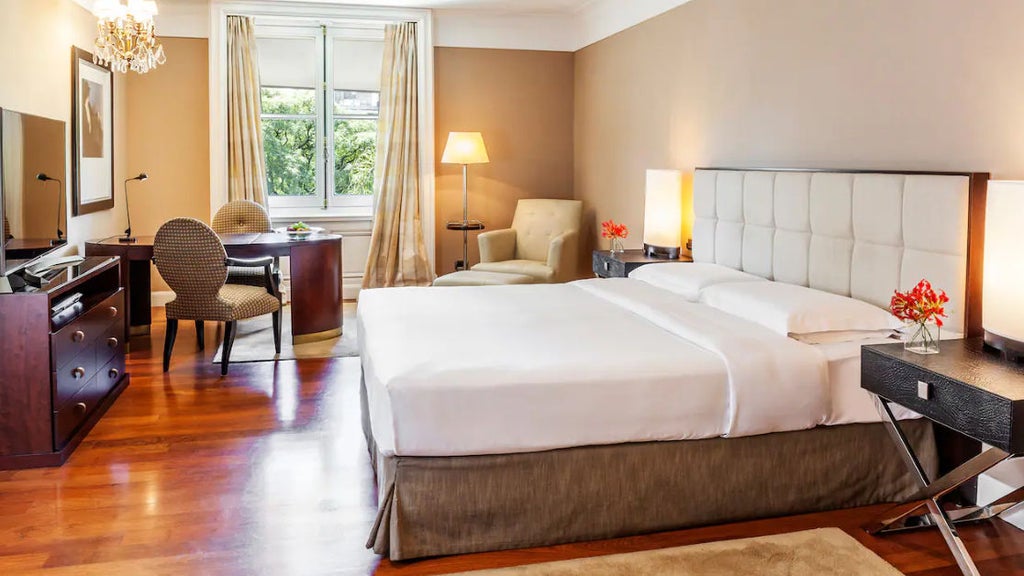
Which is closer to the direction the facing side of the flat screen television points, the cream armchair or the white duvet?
the white duvet

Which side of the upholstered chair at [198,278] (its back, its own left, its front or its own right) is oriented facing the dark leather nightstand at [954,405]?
right

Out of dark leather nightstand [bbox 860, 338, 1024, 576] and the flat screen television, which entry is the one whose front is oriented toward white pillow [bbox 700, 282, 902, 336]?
the flat screen television

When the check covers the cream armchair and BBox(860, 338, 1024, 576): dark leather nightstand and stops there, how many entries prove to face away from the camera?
0

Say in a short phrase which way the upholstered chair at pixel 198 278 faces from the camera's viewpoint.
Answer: facing away from the viewer and to the right of the viewer

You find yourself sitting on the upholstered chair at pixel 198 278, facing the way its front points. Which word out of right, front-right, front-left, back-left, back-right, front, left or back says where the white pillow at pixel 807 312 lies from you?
right

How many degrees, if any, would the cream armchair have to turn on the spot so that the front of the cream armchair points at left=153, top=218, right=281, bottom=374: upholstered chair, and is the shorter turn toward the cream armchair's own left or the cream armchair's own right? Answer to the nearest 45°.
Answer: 0° — it already faces it

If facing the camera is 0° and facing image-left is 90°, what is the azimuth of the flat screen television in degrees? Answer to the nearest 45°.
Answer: approximately 315°

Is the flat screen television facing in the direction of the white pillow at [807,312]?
yes

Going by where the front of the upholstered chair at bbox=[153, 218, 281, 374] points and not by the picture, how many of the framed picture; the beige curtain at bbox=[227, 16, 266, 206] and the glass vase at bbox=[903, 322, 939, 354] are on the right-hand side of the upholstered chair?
1

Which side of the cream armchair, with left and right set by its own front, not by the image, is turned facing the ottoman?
front

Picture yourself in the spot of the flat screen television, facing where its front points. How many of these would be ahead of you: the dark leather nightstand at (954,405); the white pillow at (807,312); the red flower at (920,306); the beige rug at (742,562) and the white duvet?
5

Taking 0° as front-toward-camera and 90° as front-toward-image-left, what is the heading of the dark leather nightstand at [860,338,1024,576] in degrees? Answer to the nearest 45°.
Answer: approximately 45°
